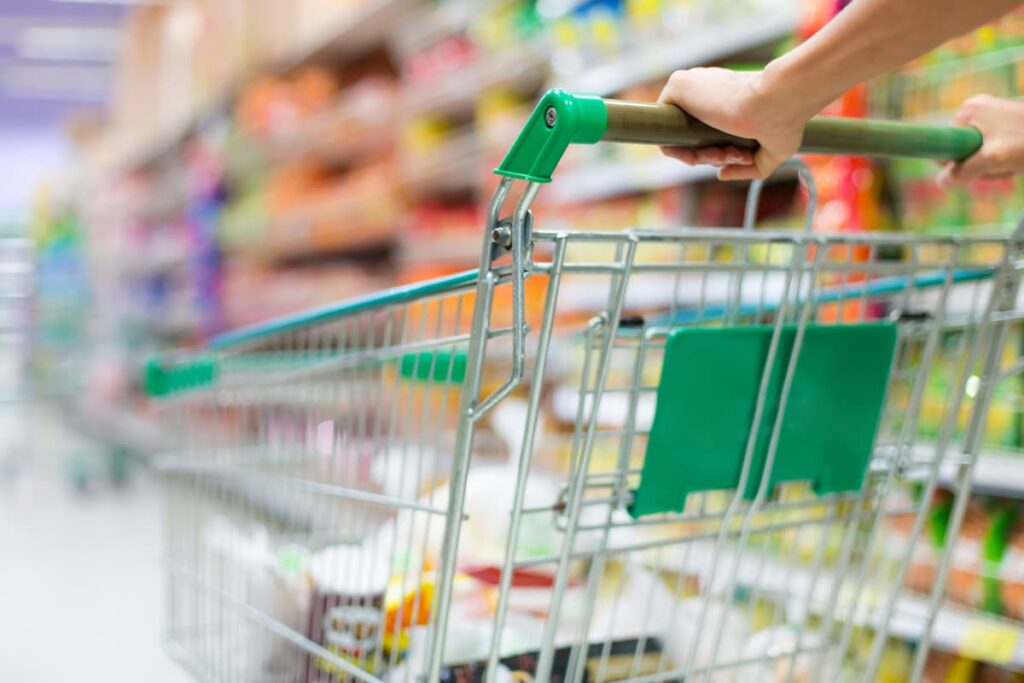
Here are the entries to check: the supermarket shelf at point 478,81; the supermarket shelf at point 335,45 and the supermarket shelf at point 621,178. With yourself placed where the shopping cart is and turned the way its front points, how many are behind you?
0

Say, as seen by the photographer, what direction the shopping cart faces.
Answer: facing away from the viewer and to the left of the viewer

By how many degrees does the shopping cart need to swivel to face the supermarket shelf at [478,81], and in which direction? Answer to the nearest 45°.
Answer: approximately 45° to its right

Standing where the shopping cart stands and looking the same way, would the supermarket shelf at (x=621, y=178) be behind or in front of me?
in front

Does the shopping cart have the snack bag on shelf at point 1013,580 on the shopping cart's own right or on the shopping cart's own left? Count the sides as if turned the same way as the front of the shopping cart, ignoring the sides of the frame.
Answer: on the shopping cart's own right

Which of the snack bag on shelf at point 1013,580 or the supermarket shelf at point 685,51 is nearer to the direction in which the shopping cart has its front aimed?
the supermarket shelf

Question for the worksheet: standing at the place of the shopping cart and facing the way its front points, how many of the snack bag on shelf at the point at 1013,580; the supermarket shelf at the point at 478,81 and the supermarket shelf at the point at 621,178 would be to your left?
0

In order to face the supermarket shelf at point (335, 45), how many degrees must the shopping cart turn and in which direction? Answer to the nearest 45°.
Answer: approximately 45° to its right

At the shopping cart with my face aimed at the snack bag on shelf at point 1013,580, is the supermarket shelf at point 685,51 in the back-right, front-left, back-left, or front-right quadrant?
front-left
